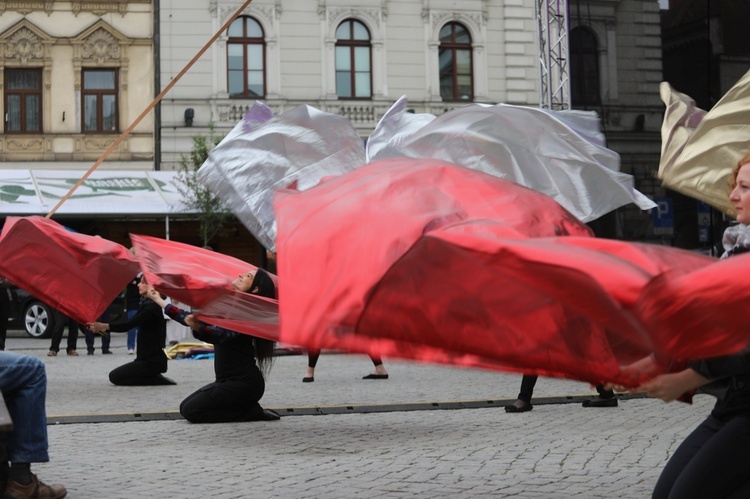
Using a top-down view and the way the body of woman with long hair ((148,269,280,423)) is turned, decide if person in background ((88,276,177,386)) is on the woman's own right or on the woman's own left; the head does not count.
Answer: on the woman's own right

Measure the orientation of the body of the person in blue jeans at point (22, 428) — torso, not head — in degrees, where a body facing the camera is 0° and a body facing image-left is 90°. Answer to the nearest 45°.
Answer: approximately 270°

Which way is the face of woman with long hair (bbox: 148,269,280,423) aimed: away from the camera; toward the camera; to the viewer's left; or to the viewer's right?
to the viewer's left

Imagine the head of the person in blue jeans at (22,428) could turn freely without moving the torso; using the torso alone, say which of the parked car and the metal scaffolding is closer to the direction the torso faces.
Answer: the metal scaffolding

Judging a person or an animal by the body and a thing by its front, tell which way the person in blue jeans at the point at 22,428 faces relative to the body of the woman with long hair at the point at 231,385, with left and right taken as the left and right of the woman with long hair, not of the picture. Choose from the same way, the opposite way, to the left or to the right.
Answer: the opposite way

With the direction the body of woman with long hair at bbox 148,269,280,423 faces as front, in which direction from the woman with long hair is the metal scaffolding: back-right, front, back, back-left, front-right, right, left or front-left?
back-right

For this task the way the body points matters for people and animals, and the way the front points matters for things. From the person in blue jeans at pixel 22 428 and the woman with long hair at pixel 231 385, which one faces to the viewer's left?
the woman with long hair

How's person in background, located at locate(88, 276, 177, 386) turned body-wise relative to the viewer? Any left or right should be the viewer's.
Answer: facing to the left of the viewer

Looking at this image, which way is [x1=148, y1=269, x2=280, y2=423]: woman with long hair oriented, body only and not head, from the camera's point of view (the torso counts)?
to the viewer's left

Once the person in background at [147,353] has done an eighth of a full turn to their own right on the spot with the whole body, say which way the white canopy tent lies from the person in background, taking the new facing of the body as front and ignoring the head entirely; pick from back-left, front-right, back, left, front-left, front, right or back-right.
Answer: front-right
